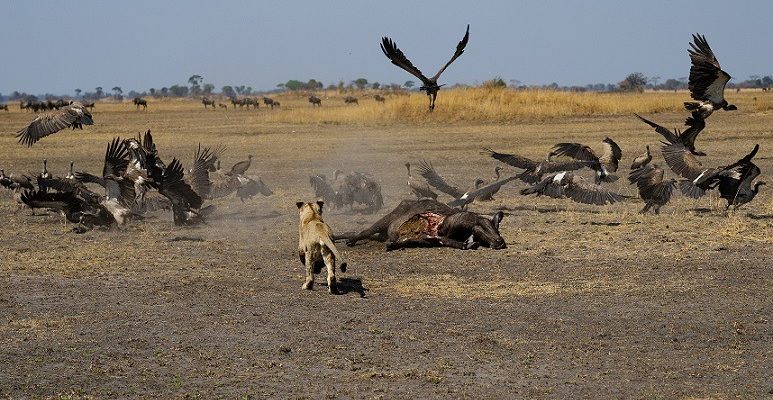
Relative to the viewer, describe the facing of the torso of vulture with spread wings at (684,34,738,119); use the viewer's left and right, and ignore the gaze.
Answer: facing to the right of the viewer

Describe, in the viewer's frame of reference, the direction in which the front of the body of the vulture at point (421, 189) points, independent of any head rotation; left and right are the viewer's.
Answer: facing to the left of the viewer

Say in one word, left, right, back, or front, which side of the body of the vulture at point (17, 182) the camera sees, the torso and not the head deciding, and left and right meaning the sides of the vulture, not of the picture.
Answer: left

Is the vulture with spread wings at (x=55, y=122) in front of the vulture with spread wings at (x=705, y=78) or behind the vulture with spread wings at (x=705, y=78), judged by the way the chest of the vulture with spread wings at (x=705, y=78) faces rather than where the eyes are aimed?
behind

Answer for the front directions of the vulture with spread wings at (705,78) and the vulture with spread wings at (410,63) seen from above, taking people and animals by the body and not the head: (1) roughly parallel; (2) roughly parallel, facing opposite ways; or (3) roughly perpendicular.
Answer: roughly perpendicular

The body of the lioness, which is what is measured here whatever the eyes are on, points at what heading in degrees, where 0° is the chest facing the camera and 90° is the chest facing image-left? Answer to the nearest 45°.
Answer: approximately 180°

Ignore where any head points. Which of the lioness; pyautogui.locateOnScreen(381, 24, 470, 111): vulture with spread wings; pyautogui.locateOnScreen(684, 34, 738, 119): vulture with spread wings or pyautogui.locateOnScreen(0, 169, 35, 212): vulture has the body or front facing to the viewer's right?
pyautogui.locateOnScreen(684, 34, 738, 119): vulture with spread wings

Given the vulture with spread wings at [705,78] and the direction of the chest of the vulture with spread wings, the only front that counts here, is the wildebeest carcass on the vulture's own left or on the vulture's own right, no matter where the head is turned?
on the vulture's own right

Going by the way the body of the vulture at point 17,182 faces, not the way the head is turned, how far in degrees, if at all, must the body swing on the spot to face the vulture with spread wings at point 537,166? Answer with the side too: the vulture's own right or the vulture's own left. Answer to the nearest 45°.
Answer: approximately 135° to the vulture's own left

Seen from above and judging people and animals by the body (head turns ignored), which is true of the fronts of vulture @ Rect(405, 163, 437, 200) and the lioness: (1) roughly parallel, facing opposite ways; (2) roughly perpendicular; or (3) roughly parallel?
roughly perpendicular
